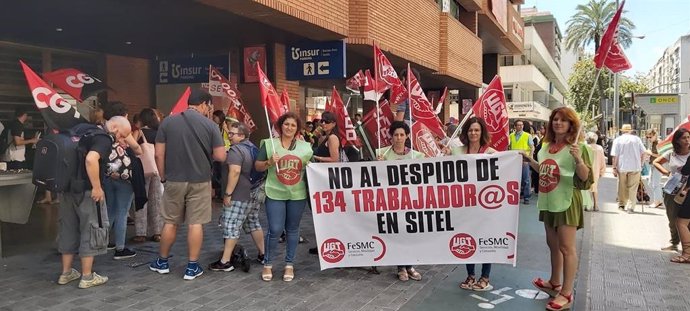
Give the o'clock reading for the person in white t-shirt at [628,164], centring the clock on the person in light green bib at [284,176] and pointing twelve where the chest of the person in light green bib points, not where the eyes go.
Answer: The person in white t-shirt is roughly at 8 o'clock from the person in light green bib.

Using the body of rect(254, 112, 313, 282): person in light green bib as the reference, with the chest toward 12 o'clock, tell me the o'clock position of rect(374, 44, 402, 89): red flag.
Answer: The red flag is roughly at 8 o'clock from the person in light green bib.

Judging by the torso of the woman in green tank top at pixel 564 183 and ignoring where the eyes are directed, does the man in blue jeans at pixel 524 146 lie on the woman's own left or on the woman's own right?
on the woman's own right

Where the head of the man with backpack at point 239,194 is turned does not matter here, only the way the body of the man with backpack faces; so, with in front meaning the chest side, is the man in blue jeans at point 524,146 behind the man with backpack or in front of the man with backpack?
behind

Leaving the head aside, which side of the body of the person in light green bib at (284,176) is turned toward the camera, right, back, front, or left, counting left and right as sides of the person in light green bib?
front

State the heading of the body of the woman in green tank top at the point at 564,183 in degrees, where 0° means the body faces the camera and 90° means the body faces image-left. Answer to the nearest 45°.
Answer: approximately 45°

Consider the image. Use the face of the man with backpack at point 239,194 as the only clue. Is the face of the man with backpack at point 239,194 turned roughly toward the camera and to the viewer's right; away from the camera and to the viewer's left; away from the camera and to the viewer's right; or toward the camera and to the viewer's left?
toward the camera and to the viewer's left

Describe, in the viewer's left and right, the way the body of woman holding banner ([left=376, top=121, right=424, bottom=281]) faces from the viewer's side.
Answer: facing the viewer
